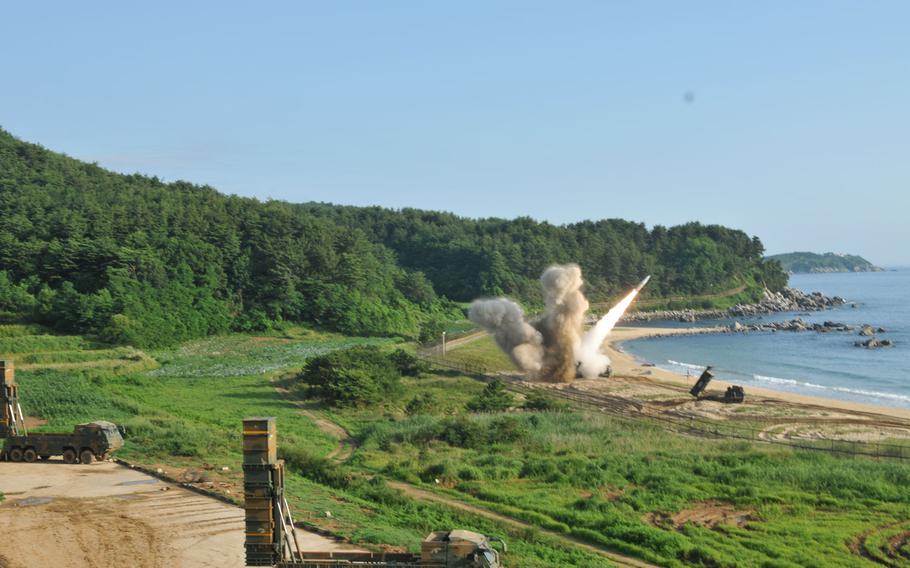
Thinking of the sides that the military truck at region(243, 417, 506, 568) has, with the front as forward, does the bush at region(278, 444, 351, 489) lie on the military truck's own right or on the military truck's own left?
on the military truck's own left

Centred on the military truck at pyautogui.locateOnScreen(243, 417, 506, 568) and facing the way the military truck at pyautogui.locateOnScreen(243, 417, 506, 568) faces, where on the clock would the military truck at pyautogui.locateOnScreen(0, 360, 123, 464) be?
the military truck at pyautogui.locateOnScreen(0, 360, 123, 464) is roughly at 8 o'clock from the military truck at pyautogui.locateOnScreen(243, 417, 506, 568).

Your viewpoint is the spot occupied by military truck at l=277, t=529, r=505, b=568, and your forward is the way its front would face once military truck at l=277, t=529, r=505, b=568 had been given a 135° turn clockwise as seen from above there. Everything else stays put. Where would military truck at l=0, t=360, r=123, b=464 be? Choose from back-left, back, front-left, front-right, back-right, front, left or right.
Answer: right

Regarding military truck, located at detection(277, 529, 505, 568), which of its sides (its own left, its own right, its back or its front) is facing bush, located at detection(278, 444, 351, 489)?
left

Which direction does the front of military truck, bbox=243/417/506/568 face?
to the viewer's right
